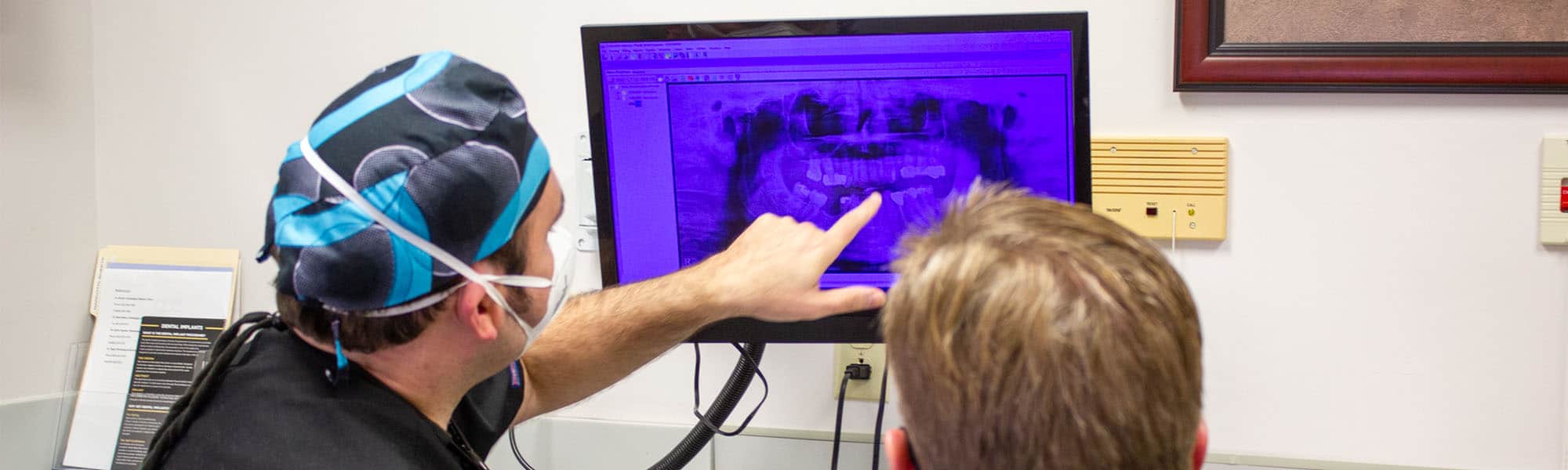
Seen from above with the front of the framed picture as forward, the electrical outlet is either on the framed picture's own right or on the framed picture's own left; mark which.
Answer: on the framed picture's own right

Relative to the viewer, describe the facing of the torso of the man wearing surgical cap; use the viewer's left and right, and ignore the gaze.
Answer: facing away from the viewer and to the right of the viewer

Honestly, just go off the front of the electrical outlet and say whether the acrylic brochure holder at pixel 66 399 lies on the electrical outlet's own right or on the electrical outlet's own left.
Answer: on the electrical outlet's own right

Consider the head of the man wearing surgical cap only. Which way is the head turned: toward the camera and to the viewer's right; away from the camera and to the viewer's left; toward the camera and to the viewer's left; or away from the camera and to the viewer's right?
away from the camera and to the viewer's right

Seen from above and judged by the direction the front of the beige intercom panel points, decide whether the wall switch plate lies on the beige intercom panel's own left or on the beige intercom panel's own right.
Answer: on the beige intercom panel's own left

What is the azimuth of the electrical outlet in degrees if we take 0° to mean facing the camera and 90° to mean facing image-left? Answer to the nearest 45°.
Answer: approximately 0°
